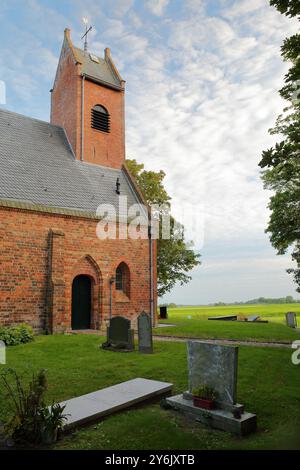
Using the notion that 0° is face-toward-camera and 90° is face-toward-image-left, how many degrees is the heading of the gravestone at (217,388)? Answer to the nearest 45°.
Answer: approximately 45°

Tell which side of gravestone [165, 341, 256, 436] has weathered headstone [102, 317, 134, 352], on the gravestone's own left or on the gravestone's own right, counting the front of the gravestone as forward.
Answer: on the gravestone's own right

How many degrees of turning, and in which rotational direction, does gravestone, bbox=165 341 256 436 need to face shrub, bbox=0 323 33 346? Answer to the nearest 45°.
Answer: approximately 90° to its right

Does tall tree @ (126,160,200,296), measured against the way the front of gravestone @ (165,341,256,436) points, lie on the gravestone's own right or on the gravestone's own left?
on the gravestone's own right

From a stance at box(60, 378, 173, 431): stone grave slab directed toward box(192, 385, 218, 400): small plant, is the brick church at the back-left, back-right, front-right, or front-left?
back-left

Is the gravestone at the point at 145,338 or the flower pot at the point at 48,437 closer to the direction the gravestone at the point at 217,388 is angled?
the flower pot

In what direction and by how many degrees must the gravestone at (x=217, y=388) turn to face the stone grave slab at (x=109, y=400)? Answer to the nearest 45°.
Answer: approximately 45° to its right

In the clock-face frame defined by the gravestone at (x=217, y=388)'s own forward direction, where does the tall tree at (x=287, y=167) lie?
The tall tree is roughly at 5 o'clock from the gravestone.
